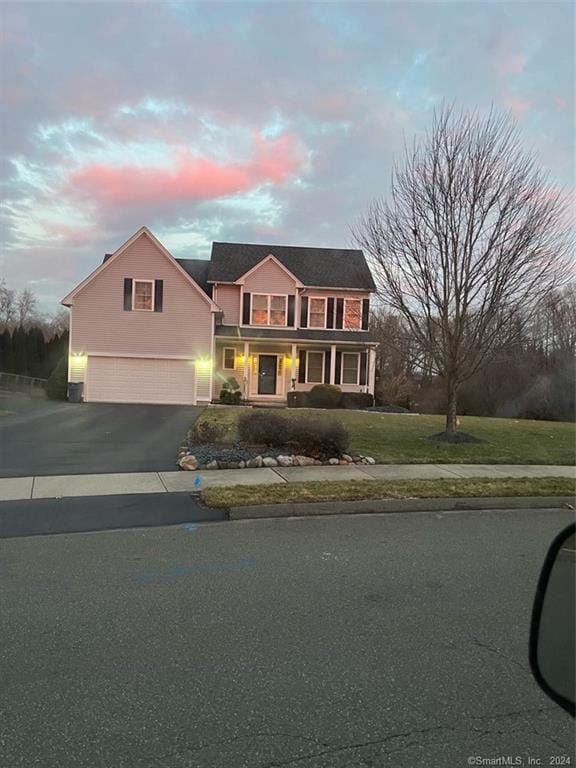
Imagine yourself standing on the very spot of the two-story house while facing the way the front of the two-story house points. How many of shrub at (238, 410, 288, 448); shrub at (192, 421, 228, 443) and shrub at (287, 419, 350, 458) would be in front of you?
3

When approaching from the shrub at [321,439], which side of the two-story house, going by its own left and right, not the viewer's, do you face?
front

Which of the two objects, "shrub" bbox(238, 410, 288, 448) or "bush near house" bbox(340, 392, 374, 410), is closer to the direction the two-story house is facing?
the shrub

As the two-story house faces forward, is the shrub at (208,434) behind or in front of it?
in front

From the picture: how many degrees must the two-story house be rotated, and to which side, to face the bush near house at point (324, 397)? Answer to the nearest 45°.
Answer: approximately 90° to its left

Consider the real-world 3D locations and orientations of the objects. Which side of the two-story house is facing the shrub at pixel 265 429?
front

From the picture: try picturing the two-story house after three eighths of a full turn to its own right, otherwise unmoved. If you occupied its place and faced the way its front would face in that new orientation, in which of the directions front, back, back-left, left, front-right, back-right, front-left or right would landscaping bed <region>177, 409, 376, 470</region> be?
back-left

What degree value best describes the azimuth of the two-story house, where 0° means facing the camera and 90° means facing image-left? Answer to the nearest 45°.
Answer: approximately 0°

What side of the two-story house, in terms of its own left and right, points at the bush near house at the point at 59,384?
right
